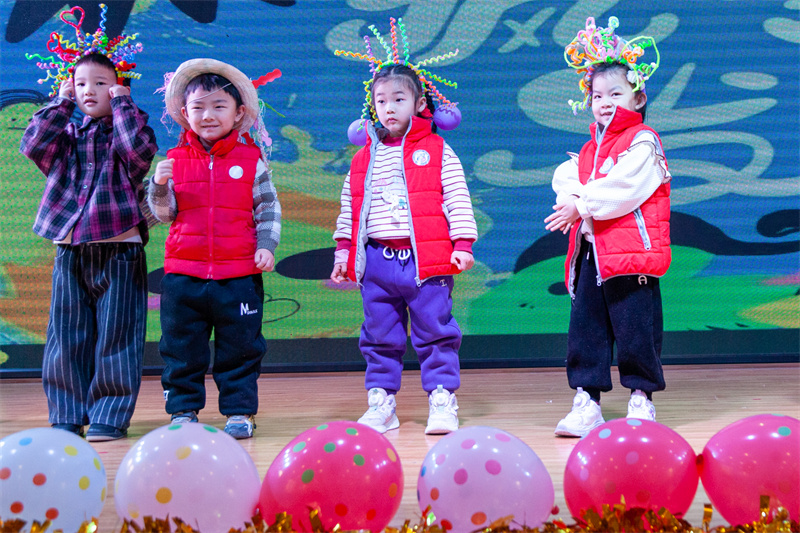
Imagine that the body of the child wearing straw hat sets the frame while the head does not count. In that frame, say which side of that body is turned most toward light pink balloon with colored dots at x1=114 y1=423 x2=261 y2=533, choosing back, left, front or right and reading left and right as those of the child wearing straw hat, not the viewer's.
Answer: front

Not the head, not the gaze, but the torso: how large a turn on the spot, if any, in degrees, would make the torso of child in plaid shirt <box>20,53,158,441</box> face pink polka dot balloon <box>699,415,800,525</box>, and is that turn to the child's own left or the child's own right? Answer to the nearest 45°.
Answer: approximately 45° to the child's own left

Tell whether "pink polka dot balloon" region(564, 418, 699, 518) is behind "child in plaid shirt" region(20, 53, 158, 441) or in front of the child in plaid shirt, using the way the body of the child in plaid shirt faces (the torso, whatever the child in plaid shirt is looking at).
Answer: in front

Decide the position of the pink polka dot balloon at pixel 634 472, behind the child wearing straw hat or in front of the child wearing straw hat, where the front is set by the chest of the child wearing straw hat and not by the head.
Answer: in front

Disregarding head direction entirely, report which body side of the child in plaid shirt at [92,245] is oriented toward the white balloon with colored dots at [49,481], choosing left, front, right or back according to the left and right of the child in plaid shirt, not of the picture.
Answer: front

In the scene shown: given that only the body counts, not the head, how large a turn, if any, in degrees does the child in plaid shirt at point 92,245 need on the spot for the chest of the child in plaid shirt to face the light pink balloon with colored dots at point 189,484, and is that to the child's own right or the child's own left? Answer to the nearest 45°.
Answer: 0° — they already face it

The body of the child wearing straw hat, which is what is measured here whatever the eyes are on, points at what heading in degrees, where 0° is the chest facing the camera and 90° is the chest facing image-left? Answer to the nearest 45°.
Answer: approximately 0°

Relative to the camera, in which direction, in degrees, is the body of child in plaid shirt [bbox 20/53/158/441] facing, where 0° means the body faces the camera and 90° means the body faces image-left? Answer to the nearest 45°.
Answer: approximately 0°

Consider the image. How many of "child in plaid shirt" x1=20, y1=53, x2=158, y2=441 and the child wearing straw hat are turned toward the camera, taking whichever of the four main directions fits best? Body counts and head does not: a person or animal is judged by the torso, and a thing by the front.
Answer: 2

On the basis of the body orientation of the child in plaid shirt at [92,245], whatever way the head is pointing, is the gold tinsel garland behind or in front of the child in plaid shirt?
in front
